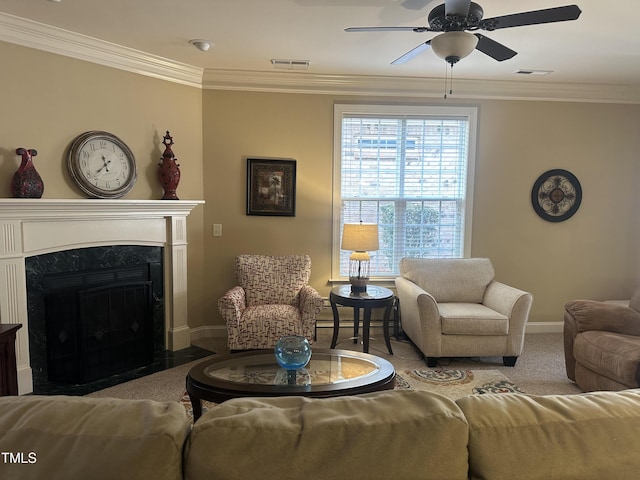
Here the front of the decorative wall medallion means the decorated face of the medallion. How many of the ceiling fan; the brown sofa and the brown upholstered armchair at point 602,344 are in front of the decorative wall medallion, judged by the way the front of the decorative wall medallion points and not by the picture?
3

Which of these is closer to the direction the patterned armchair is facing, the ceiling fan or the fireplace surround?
the ceiling fan

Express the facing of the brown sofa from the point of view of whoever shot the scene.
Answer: facing away from the viewer

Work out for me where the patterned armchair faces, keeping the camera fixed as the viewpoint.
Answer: facing the viewer

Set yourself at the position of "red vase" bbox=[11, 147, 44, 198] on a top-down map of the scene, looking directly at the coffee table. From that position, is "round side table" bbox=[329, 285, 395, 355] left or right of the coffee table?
left

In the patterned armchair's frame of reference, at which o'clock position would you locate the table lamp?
The table lamp is roughly at 9 o'clock from the patterned armchair.

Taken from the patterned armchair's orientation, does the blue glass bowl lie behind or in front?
in front

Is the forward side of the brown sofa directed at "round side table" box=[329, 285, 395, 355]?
yes

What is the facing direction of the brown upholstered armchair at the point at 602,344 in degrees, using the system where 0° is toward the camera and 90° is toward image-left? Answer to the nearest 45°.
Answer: approximately 45°

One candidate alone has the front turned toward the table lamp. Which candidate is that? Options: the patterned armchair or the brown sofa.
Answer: the brown sofa

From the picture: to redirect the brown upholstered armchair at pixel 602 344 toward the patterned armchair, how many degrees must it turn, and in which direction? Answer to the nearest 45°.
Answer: approximately 45° to its right

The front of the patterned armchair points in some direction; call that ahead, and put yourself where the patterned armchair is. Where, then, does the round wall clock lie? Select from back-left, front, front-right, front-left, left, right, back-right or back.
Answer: right

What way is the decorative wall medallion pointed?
toward the camera

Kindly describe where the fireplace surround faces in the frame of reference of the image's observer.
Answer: facing the viewer and to the right of the viewer

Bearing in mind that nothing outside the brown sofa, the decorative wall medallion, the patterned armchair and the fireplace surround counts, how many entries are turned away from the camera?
1
